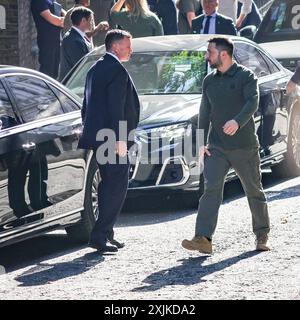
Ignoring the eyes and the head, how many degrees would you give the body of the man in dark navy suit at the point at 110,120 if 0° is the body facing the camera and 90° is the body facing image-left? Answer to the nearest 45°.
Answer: approximately 270°

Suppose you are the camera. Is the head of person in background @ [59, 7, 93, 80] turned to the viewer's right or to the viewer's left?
to the viewer's right

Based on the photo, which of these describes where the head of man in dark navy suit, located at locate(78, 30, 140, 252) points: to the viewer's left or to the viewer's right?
to the viewer's right

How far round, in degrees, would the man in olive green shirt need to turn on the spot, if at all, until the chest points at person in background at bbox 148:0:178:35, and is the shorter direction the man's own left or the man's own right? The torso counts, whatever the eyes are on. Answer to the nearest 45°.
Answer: approximately 135° to the man's own right

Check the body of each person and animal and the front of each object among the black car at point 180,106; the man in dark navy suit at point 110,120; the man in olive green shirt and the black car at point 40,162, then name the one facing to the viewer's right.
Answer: the man in dark navy suit

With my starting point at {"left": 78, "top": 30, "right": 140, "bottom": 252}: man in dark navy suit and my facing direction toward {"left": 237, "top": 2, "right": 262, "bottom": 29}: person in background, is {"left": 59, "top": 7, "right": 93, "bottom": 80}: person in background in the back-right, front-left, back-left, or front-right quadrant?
front-left

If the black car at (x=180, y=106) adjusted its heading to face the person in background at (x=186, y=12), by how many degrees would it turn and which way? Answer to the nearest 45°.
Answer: approximately 135° to its right

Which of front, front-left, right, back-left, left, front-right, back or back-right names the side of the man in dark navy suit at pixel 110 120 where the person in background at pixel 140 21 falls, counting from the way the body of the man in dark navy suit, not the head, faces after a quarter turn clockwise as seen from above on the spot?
back

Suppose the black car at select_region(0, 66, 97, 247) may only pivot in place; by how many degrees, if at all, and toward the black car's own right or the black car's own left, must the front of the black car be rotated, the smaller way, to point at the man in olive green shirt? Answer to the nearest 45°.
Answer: approximately 135° to the black car's own left

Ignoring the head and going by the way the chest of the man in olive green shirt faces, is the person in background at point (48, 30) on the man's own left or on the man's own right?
on the man's own right
